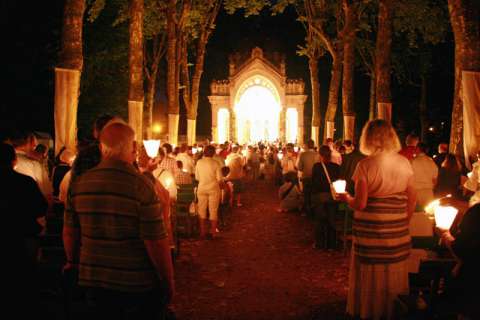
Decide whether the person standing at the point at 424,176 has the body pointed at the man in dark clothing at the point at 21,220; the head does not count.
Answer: no

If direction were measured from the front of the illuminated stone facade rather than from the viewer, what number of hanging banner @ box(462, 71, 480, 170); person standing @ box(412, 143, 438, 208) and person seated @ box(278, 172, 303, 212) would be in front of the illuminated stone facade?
3

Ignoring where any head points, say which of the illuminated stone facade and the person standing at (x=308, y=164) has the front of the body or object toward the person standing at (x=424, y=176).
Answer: the illuminated stone facade

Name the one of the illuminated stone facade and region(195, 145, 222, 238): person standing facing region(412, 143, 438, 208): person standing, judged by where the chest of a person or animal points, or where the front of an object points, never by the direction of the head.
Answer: the illuminated stone facade

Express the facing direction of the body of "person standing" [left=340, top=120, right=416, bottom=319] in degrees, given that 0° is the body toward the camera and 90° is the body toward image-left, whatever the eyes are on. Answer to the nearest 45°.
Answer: approximately 180°

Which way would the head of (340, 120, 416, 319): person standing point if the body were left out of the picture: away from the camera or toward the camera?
away from the camera

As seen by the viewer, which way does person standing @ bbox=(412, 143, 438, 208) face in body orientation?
away from the camera

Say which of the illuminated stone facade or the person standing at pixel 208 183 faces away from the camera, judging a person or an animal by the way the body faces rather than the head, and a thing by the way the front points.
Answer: the person standing

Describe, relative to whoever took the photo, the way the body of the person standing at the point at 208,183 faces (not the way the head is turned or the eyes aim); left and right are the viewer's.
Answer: facing away from the viewer

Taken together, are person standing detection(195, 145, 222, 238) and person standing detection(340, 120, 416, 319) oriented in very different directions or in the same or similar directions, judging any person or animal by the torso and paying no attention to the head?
same or similar directions

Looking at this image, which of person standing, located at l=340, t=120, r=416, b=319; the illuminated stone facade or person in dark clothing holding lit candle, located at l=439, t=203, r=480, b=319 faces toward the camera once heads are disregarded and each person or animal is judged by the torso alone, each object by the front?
the illuminated stone facade

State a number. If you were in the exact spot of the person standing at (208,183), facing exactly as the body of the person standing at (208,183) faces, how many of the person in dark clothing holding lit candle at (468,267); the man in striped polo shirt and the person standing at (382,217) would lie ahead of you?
0

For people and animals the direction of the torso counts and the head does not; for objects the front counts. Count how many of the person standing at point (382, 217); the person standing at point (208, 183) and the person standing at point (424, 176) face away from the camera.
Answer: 3

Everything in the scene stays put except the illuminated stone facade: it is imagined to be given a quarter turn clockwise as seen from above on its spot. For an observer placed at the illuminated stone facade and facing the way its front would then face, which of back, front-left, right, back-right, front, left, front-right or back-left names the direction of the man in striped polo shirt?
left

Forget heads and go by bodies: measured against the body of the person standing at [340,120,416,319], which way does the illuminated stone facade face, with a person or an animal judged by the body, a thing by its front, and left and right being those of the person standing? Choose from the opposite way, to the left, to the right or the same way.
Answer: the opposite way

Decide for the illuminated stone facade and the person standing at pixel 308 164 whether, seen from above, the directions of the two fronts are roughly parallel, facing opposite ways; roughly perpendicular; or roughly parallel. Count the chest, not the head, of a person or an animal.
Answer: roughly parallel, facing opposite ways

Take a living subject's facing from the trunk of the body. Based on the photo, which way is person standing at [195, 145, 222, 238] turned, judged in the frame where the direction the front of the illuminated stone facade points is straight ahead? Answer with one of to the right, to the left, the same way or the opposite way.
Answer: the opposite way

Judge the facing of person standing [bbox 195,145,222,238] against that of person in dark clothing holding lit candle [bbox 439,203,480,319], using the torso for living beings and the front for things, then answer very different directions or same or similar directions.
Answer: same or similar directions

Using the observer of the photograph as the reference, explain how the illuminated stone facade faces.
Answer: facing the viewer
